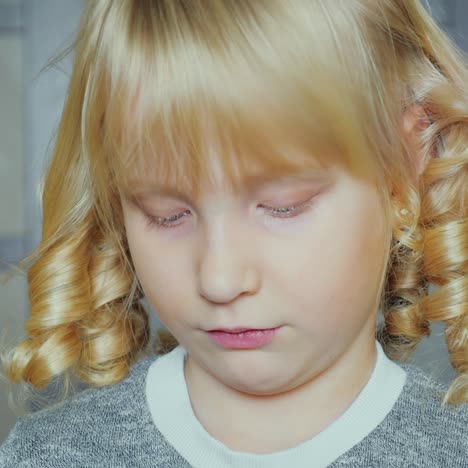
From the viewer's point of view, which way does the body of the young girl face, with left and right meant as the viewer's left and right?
facing the viewer
